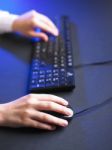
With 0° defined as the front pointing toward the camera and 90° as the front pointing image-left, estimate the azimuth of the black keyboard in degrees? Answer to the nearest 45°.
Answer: approximately 90°
